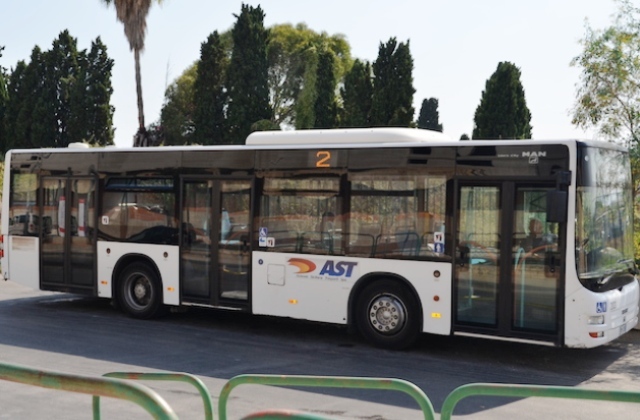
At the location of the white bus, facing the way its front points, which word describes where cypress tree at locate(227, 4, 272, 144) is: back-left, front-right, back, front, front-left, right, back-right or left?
back-left

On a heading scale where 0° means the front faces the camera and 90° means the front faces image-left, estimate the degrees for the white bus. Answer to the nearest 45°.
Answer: approximately 315°

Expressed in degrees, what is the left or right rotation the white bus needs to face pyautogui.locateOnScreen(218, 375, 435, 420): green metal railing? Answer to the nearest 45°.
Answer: approximately 45° to its right

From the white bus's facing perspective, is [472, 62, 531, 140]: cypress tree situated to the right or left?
on its left

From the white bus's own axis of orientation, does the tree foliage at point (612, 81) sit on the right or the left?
on its left
